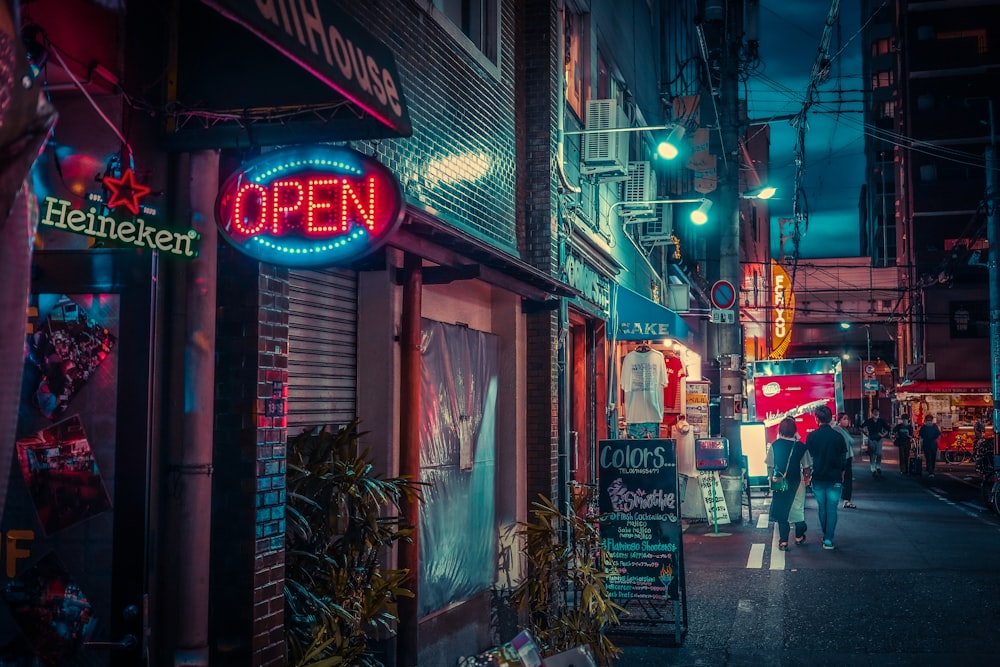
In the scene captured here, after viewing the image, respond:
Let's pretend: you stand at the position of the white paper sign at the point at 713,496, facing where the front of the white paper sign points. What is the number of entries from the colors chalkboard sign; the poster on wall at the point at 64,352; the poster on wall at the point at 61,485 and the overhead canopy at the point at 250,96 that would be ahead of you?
4

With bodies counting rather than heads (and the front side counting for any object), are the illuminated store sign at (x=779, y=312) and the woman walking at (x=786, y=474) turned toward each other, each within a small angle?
yes

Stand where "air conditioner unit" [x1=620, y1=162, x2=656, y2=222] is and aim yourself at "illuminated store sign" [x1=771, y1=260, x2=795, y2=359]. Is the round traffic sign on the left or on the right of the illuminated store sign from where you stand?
right

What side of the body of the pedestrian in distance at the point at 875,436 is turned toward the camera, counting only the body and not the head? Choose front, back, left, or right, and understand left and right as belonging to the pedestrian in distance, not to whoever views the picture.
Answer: front

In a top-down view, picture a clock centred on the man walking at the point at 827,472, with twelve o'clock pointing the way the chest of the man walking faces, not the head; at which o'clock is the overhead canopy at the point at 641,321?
The overhead canopy is roughly at 9 o'clock from the man walking.

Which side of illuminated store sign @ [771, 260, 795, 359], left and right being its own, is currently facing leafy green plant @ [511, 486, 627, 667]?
front

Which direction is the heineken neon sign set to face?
toward the camera

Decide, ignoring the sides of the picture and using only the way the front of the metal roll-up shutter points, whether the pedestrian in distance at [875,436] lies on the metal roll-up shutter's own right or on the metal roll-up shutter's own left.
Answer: on the metal roll-up shutter's own left

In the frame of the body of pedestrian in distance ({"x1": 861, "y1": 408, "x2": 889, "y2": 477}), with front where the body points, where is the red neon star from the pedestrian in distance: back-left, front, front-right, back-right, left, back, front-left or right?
front

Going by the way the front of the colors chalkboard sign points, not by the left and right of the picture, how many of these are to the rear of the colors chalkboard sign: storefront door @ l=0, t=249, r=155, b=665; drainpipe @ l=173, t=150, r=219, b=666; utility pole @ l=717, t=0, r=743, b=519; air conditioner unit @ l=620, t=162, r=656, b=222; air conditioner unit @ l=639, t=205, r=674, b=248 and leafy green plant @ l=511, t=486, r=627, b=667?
3

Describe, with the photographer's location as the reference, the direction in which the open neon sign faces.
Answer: facing the viewer

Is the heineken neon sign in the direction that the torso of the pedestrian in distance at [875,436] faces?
yes

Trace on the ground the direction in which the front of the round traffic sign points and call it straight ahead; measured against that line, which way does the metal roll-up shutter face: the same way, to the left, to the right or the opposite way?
to the left

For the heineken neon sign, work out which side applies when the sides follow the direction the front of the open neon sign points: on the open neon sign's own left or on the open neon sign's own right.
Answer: on the open neon sign's own right

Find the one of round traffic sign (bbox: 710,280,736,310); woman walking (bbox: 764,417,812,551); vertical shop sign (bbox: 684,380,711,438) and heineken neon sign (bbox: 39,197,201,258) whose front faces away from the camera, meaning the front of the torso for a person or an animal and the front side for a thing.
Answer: the woman walking

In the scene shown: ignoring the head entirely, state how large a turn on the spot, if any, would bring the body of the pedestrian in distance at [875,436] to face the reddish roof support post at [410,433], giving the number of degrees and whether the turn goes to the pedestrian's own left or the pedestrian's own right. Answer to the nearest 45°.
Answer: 0° — they already face it
